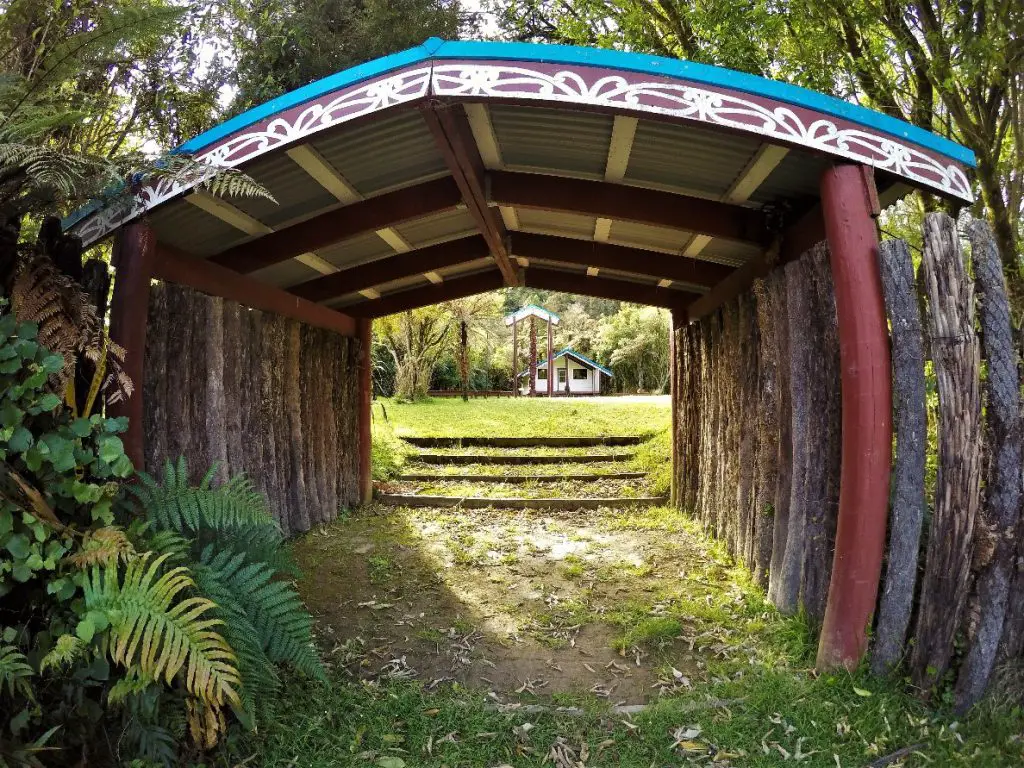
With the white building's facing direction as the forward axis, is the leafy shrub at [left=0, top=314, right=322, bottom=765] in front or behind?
in front

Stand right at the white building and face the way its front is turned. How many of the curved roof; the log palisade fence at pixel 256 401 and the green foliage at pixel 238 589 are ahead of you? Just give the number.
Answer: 3

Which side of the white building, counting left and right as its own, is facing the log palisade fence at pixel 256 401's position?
front

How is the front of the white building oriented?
toward the camera

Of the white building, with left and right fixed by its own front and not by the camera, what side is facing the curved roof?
front

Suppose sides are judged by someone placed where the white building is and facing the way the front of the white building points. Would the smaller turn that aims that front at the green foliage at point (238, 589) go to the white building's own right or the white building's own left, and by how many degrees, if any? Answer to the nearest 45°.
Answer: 0° — it already faces it
